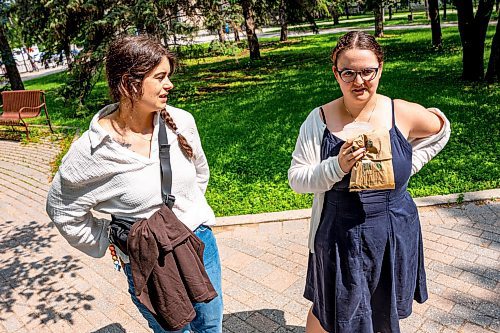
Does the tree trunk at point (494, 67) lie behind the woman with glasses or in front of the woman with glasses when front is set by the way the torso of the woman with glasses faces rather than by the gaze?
behind

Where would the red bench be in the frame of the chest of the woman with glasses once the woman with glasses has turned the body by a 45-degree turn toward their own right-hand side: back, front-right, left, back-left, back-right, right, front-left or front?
right

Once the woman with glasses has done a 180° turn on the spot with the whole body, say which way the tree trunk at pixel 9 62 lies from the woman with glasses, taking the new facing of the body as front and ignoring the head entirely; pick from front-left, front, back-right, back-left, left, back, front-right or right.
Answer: front-left

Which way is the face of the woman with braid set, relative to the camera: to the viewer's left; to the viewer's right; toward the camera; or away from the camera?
to the viewer's right

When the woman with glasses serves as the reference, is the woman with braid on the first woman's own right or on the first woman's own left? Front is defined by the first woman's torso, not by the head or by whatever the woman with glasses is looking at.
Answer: on the first woman's own right

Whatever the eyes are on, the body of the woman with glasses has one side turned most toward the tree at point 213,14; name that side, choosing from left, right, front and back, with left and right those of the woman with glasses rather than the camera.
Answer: back

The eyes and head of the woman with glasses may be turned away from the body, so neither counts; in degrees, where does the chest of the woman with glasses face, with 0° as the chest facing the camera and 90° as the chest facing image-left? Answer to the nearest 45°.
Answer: approximately 0°
